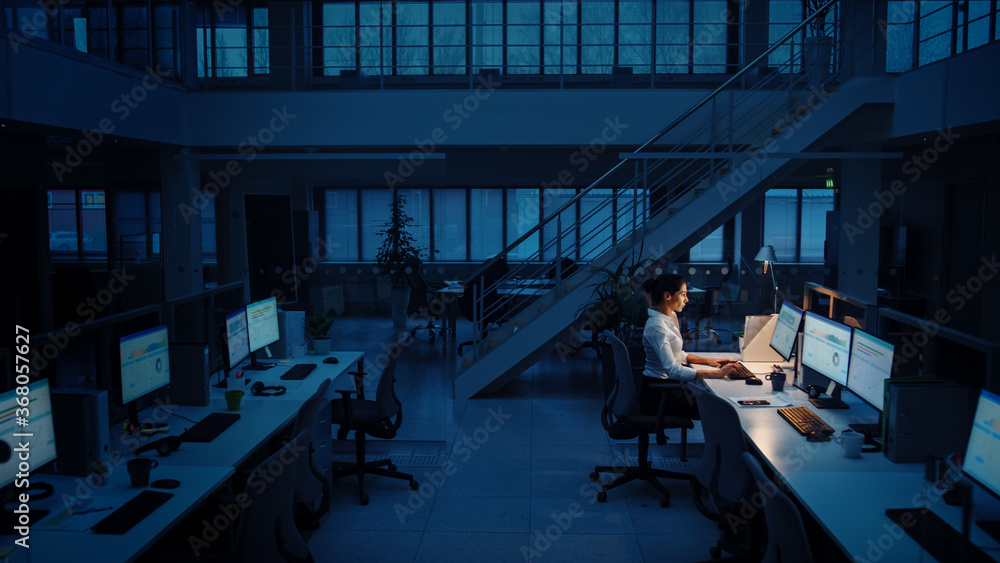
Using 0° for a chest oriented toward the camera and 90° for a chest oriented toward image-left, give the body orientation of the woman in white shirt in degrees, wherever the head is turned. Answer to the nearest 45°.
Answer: approximately 270°

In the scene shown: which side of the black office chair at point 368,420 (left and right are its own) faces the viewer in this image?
left

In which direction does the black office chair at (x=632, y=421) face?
to the viewer's right

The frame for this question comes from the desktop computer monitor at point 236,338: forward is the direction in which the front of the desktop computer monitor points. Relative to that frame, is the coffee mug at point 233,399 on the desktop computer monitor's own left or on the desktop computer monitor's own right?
on the desktop computer monitor's own right

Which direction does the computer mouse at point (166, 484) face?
to the viewer's left

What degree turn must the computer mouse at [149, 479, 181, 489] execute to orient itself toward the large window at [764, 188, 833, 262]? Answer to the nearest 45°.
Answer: approximately 135° to its right

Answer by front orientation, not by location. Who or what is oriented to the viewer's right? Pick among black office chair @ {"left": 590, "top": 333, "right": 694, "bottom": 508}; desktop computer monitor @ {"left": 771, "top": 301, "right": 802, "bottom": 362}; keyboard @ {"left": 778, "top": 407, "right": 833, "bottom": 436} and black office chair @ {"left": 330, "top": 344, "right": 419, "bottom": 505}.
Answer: black office chair @ {"left": 590, "top": 333, "right": 694, "bottom": 508}

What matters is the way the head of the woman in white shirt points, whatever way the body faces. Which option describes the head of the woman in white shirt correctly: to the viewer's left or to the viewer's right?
to the viewer's right

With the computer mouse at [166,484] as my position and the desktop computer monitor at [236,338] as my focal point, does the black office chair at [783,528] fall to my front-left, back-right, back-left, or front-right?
back-right

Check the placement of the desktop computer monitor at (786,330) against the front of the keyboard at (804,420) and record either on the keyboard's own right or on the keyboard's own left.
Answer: on the keyboard's own right
